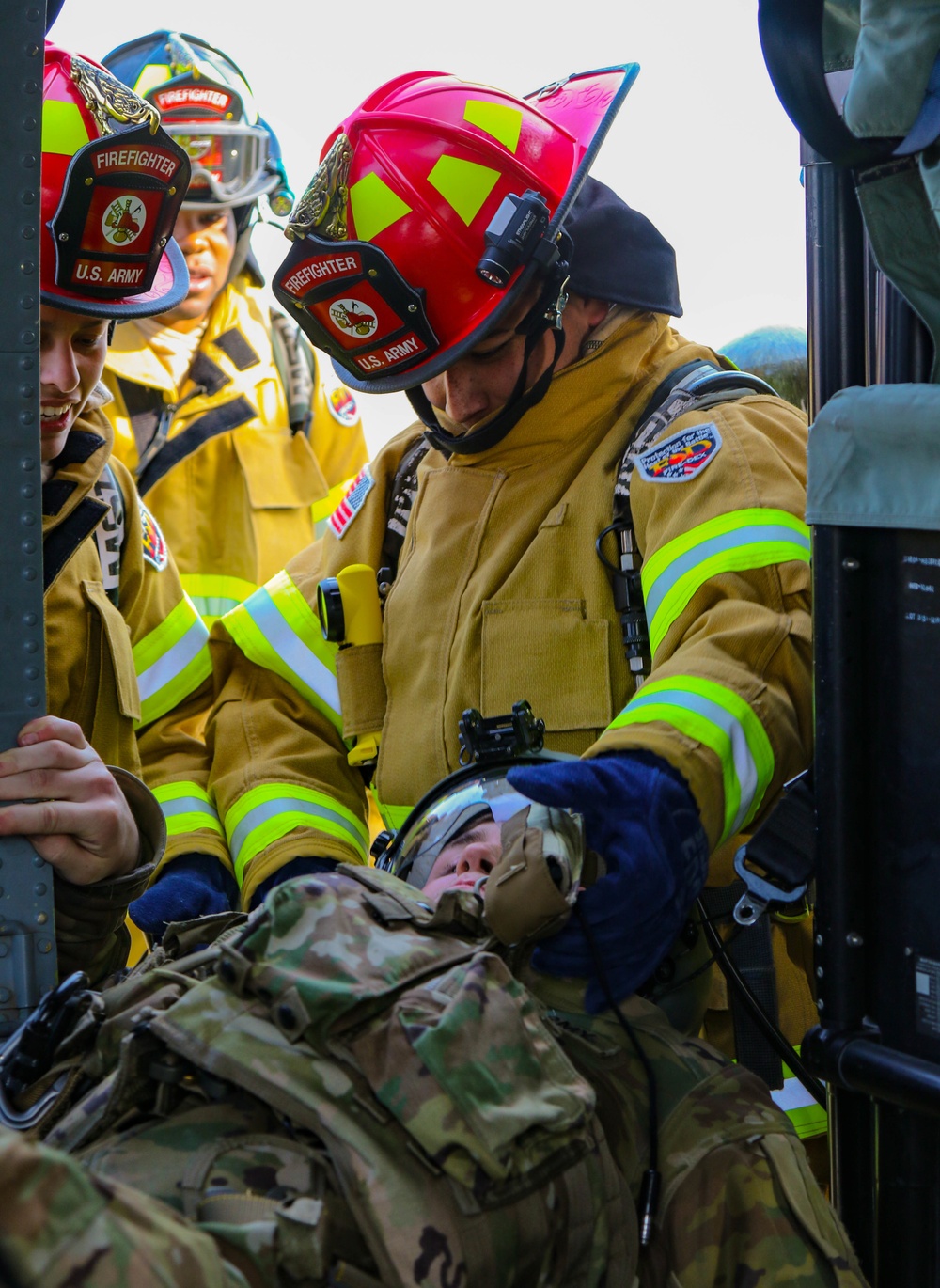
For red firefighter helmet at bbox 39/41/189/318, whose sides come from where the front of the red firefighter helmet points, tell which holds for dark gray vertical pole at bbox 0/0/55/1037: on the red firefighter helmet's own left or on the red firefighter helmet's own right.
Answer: on the red firefighter helmet's own right

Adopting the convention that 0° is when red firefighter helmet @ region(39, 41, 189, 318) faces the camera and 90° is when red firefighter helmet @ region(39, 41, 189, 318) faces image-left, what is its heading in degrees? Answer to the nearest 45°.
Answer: approximately 315°

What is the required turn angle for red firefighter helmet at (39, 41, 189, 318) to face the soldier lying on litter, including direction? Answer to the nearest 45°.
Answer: approximately 45° to its right

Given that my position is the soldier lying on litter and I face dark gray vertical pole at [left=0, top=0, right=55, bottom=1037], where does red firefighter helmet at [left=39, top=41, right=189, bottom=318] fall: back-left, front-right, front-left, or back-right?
front-right
